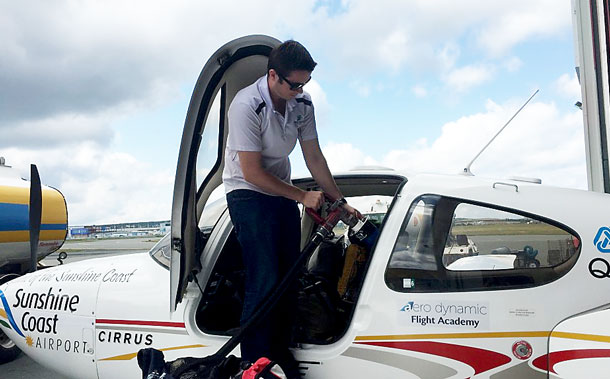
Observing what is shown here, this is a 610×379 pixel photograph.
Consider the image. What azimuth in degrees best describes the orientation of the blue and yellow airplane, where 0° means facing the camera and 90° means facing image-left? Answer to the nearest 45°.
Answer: approximately 270°

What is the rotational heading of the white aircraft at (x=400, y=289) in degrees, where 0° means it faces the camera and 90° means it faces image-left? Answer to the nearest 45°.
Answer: approximately 90°

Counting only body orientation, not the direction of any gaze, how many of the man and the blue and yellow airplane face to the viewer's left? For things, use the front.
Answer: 0

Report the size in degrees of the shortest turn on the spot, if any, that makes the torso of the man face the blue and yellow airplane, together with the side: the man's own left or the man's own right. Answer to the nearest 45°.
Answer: approximately 180°

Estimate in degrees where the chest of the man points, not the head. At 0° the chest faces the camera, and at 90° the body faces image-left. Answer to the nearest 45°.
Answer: approximately 315°

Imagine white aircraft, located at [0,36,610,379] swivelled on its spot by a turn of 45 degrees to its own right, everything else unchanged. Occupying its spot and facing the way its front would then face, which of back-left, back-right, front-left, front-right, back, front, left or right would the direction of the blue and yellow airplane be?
front

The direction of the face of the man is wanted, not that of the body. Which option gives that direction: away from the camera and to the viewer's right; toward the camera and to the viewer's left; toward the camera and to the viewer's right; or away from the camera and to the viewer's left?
toward the camera and to the viewer's right
